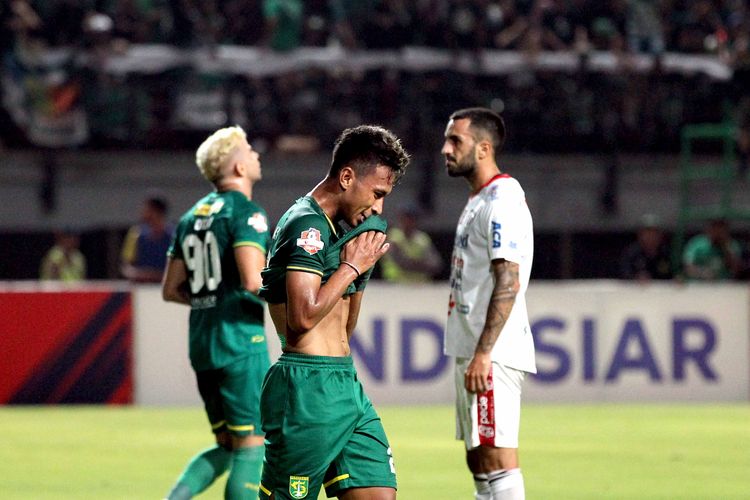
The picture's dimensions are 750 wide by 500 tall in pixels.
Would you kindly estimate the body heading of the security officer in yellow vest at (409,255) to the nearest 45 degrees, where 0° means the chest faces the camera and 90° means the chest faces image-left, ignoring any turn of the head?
approximately 0°

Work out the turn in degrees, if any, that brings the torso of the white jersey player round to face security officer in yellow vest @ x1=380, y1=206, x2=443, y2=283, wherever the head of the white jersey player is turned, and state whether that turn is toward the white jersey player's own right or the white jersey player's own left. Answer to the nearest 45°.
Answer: approximately 90° to the white jersey player's own right

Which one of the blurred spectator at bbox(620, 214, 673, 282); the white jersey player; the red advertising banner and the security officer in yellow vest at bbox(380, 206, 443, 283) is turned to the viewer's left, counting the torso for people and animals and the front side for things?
the white jersey player

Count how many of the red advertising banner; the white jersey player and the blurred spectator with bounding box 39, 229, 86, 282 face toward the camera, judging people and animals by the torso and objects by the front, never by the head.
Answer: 2

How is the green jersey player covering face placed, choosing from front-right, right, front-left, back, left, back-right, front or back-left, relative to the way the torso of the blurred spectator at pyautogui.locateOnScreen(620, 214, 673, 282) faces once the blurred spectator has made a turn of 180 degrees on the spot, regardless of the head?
back

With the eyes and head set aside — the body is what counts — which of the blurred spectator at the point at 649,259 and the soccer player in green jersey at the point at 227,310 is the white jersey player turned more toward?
the soccer player in green jersey

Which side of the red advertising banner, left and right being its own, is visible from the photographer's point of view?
front

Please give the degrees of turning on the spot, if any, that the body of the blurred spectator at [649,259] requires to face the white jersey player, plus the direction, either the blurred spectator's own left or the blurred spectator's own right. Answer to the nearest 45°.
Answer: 0° — they already face them

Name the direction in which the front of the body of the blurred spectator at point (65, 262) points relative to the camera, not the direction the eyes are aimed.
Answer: toward the camera

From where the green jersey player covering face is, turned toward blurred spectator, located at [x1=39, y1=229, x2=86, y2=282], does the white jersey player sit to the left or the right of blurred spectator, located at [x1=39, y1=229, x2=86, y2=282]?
right

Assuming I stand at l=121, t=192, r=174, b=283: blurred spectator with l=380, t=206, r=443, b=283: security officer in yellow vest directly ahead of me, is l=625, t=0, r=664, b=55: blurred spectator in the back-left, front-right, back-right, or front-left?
front-left

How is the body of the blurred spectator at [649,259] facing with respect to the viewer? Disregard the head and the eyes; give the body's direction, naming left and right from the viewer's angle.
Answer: facing the viewer

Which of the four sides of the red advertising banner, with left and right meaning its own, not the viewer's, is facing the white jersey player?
front

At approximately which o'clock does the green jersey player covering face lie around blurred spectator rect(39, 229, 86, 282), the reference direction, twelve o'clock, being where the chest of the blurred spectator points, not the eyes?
The green jersey player covering face is roughly at 12 o'clock from the blurred spectator.

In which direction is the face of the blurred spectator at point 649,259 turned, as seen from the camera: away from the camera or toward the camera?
toward the camera

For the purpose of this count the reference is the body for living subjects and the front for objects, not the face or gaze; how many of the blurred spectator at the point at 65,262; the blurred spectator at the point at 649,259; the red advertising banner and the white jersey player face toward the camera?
3

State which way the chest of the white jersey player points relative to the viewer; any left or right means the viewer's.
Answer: facing to the left of the viewer

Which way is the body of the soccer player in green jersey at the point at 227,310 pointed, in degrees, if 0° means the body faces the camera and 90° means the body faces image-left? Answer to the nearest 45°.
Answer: approximately 225°
